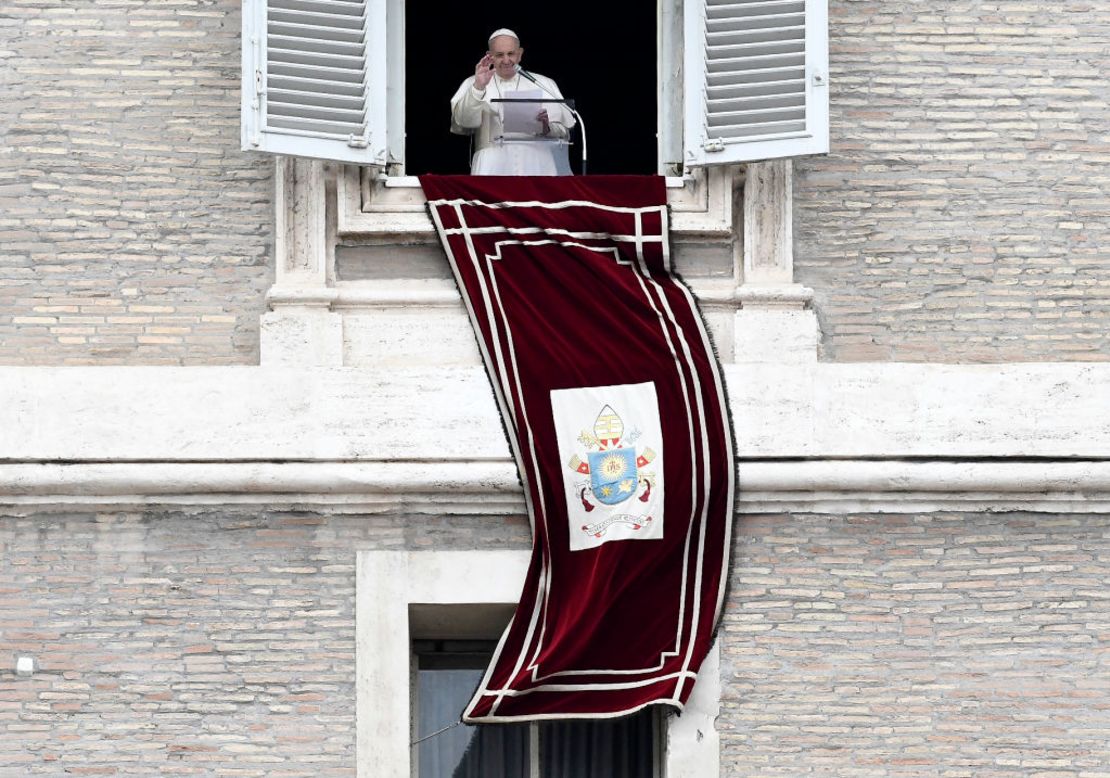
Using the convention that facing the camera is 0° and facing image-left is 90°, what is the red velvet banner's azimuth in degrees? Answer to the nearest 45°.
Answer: approximately 0°

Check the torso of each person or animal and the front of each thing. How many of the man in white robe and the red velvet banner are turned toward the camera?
2
